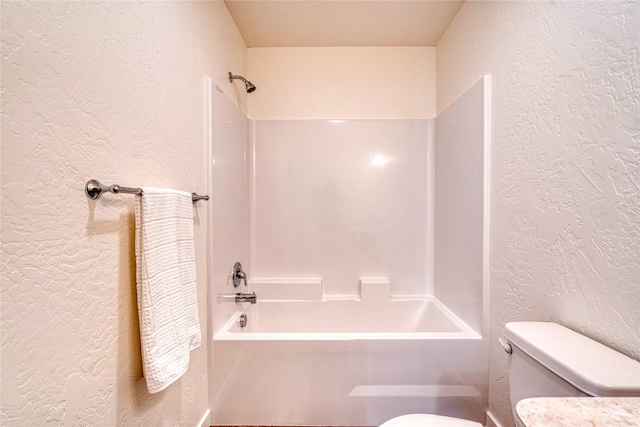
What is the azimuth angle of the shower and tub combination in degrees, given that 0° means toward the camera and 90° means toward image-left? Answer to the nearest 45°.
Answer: approximately 0°

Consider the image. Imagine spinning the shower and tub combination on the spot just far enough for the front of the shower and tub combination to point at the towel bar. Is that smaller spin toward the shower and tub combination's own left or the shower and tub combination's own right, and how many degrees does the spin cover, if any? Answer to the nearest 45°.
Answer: approximately 45° to the shower and tub combination's own right

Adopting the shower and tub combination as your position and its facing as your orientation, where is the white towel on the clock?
The white towel is roughly at 1 o'clock from the shower and tub combination.

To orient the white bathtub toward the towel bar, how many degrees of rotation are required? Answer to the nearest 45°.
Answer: approximately 45° to its right

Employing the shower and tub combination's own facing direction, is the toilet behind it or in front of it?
in front

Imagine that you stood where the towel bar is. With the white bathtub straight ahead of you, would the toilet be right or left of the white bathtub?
right
